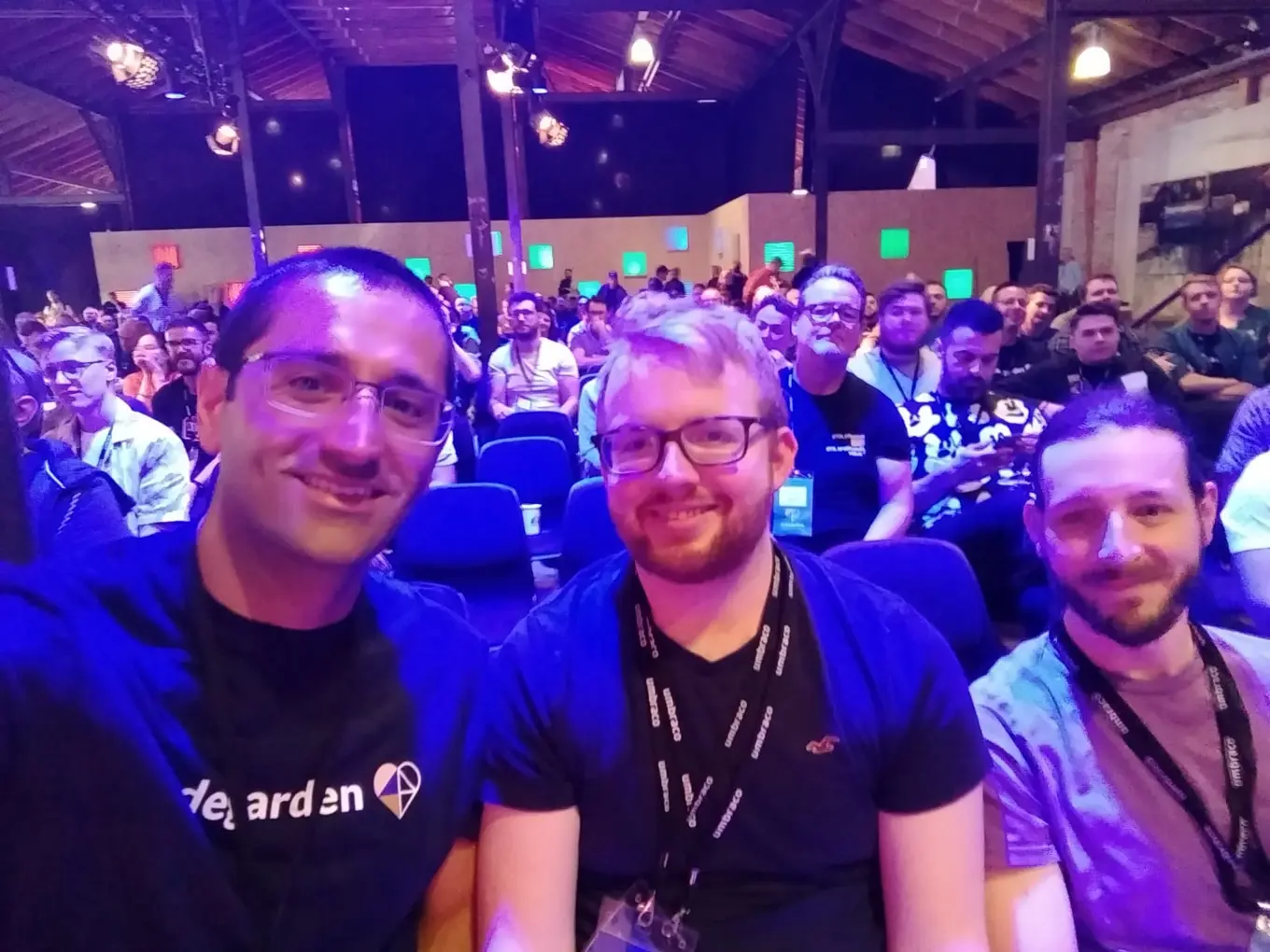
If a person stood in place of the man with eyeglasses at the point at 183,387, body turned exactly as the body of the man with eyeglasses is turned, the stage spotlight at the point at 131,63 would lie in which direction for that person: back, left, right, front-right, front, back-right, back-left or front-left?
back

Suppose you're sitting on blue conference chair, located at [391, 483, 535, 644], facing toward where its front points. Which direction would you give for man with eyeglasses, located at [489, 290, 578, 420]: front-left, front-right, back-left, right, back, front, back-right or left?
back

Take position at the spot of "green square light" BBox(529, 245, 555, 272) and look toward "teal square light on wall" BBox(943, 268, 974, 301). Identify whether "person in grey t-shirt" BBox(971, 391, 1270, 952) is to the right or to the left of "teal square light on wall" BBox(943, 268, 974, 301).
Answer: right

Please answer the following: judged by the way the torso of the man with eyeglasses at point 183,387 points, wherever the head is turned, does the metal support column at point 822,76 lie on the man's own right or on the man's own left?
on the man's own left

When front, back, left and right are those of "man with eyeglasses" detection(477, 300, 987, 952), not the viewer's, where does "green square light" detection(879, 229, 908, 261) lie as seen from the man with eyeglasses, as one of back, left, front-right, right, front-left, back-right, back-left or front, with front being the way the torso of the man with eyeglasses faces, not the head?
back

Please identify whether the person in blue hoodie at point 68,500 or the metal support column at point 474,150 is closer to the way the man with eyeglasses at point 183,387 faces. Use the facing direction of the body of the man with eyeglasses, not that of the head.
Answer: the person in blue hoodie

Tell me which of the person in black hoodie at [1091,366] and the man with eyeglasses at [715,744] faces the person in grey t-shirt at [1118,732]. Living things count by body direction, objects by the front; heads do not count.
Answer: the person in black hoodie

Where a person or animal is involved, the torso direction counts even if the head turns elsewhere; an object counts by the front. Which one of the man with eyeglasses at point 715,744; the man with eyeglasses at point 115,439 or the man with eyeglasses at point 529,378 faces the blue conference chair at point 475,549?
the man with eyeglasses at point 529,378

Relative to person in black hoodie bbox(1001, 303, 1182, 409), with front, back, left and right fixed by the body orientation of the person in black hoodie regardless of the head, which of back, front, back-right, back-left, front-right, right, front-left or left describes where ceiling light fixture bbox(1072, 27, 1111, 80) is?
back
